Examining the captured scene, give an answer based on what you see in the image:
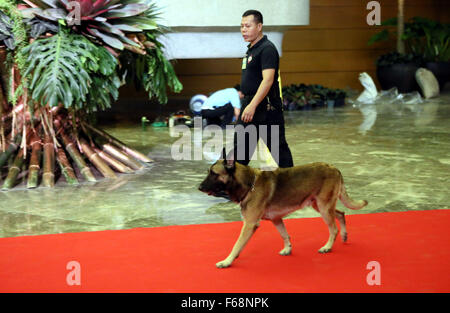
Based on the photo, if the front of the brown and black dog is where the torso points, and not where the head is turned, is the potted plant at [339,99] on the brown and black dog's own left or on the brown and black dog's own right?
on the brown and black dog's own right

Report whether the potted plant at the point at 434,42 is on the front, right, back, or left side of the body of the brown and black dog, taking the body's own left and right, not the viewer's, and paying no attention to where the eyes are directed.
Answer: right

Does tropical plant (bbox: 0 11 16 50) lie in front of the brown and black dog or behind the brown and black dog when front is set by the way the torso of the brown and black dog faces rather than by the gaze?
in front

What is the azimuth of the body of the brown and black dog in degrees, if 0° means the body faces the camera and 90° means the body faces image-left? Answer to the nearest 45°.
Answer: approximately 90°

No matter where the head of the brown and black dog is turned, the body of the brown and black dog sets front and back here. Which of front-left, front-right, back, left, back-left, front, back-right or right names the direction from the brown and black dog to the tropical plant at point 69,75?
front-right

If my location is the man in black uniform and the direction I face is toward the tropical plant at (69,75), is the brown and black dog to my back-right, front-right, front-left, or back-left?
back-left

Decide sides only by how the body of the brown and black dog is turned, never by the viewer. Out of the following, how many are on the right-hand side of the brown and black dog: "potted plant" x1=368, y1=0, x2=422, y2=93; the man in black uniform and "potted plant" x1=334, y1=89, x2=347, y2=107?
3

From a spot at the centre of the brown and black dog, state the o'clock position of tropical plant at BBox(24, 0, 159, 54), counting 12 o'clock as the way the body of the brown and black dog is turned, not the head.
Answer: The tropical plant is roughly at 2 o'clock from the brown and black dog.
